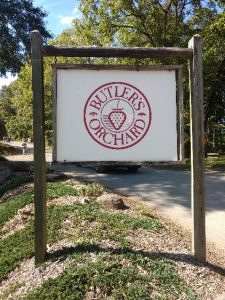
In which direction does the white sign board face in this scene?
toward the camera
